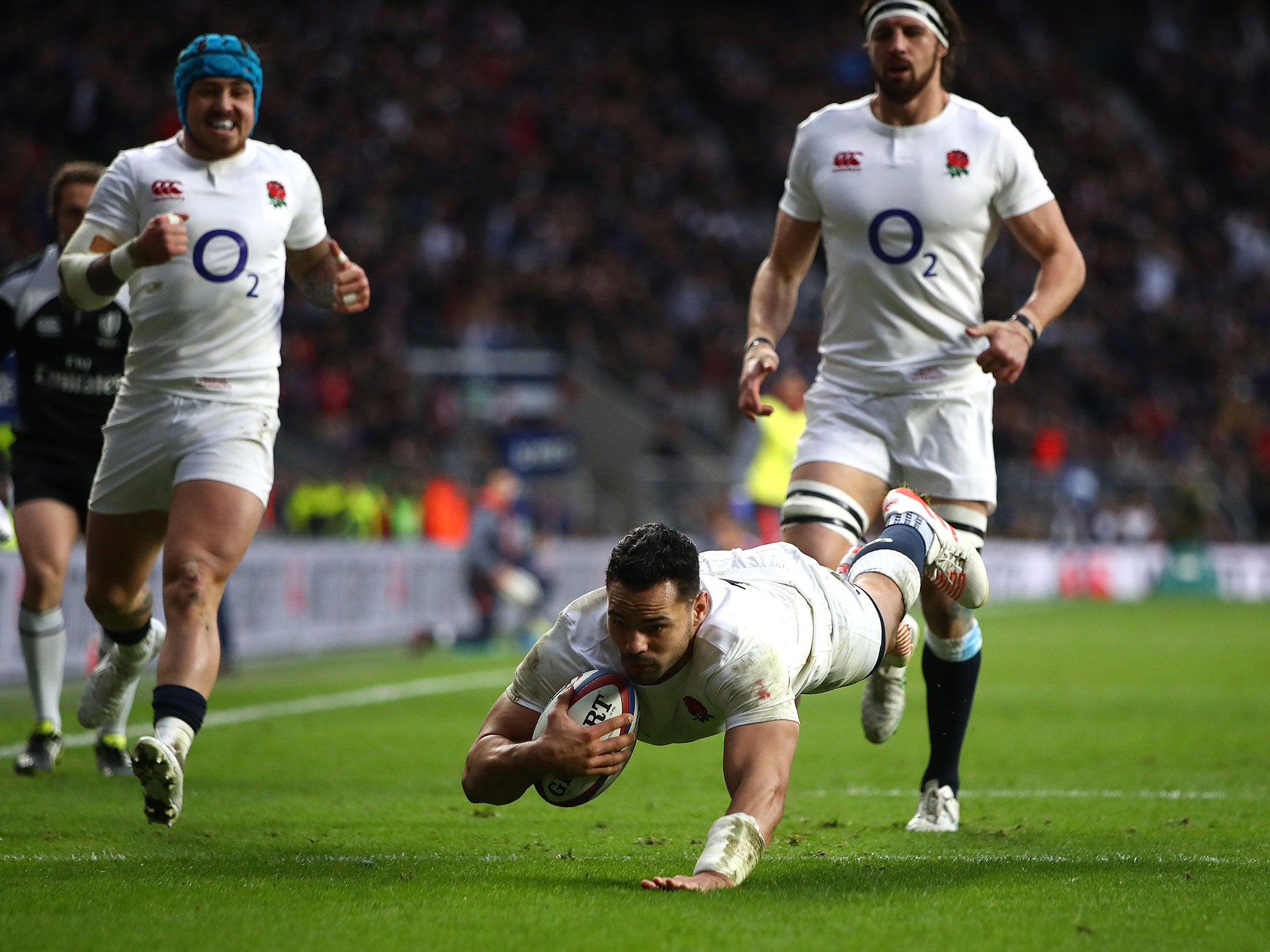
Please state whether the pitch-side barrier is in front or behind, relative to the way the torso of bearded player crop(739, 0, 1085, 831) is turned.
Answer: behind

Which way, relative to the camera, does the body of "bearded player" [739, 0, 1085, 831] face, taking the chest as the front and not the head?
toward the camera
